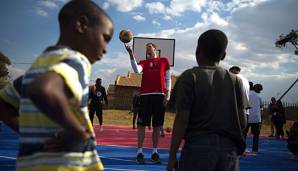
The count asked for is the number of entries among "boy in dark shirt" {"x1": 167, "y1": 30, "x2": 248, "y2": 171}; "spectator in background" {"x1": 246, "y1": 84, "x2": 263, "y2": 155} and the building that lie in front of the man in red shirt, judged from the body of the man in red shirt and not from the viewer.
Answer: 1

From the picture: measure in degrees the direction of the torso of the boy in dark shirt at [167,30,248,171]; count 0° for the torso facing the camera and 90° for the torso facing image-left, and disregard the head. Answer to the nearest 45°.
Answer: approximately 180°

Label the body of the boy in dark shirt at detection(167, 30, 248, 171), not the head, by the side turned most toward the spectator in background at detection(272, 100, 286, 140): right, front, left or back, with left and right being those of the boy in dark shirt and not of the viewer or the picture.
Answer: front

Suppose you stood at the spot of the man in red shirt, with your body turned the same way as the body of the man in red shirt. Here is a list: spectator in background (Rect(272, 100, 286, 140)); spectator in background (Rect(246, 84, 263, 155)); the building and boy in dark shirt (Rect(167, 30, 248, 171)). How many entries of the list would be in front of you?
1

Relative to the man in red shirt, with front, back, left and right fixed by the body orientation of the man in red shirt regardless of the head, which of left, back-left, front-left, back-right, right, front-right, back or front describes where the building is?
back

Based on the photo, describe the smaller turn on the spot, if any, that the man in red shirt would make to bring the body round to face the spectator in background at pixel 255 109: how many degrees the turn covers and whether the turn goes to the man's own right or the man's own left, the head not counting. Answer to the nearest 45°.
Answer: approximately 135° to the man's own left

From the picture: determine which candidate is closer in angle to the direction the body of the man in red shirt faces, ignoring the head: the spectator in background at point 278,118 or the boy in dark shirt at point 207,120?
the boy in dark shirt

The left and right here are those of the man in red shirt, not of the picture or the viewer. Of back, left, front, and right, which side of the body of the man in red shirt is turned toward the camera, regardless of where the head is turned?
front

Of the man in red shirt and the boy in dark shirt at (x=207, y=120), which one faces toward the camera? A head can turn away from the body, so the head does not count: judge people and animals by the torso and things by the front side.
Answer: the man in red shirt

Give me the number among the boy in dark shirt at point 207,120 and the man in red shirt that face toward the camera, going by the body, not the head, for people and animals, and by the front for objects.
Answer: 1

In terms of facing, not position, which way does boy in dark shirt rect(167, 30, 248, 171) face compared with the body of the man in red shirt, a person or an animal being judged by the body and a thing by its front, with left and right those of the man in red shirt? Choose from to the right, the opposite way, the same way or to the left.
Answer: the opposite way
